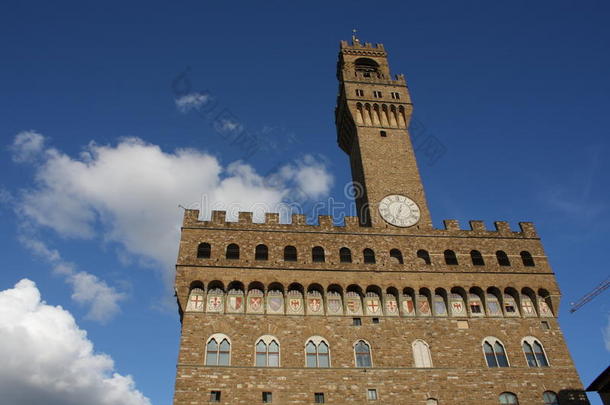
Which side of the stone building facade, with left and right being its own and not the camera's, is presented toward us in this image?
front
